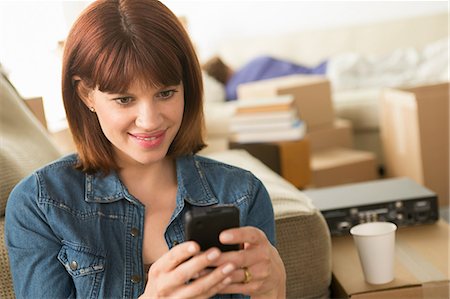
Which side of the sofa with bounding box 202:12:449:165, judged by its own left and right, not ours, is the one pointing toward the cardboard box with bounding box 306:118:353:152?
front

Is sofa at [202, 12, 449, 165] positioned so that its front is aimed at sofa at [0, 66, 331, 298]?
yes

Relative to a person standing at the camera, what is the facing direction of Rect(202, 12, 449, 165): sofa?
facing the viewer

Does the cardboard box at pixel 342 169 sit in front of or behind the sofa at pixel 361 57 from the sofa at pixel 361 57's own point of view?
in front

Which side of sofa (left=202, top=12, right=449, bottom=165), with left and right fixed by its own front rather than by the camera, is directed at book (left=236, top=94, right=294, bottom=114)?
front

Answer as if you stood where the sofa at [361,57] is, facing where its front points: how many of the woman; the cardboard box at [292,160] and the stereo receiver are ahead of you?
3

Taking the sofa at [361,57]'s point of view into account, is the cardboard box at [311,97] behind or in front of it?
in front

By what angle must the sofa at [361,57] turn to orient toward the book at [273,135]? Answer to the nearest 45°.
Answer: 0° — it already faces it

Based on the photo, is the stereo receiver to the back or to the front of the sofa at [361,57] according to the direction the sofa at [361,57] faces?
to the front

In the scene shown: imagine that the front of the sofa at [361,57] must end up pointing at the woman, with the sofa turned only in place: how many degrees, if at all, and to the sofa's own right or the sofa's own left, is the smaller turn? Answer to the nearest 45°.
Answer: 0° — it already faces them
